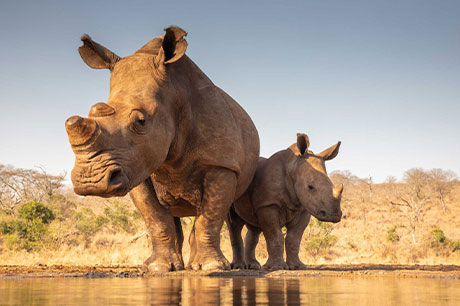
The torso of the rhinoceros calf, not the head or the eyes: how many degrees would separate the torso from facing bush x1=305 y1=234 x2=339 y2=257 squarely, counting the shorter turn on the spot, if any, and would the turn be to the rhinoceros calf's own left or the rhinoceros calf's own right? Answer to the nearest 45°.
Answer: approximately 135° to the rhinoceros calf's own left

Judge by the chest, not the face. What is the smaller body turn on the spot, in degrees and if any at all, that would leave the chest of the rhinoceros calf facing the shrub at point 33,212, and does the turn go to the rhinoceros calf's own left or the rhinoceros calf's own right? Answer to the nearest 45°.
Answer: approximately 180°

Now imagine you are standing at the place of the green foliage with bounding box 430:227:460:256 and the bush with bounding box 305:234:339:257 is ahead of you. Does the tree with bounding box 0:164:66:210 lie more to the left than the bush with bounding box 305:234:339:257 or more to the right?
right

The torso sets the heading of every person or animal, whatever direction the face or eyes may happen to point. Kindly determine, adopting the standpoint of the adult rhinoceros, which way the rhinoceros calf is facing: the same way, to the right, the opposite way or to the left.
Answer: to the left

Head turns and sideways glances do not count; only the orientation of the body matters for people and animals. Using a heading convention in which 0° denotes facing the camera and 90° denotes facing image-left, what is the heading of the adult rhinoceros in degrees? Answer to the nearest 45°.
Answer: approximately 45°

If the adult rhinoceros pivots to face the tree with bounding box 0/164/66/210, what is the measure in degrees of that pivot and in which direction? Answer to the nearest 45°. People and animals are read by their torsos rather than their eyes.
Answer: approximately 135° to its right

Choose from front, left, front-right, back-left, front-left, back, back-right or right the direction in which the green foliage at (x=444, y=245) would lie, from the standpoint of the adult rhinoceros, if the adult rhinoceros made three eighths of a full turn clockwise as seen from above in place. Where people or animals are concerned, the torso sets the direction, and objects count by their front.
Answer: front-right

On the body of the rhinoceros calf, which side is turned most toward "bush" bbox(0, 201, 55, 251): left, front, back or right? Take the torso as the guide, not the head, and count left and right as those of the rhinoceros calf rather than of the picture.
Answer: back

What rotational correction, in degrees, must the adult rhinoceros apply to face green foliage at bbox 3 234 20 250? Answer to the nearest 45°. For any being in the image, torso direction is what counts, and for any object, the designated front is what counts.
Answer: approximately 90° to its right

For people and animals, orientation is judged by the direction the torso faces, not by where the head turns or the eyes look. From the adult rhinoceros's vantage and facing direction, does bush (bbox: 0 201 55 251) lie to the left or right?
on its right

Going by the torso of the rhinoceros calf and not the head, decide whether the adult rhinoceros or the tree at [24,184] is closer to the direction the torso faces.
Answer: the adult rhinoceros

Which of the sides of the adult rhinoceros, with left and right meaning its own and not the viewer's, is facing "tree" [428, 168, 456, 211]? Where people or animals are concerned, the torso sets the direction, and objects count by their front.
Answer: back
